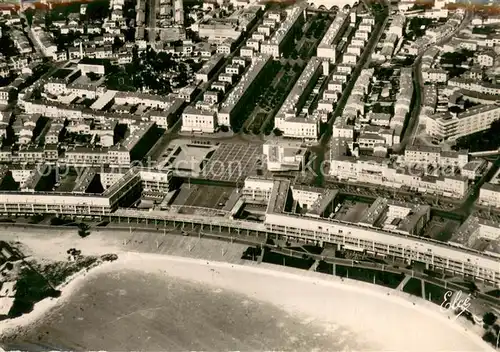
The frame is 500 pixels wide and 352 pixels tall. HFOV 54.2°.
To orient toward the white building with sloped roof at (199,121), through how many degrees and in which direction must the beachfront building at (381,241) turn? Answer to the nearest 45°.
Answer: approximately 135° to its right

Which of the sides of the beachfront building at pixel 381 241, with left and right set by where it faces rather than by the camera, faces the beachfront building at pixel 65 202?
right

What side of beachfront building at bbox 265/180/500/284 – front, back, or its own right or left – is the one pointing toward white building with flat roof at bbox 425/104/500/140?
back

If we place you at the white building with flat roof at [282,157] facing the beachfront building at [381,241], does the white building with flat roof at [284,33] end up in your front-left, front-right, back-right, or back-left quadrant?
back-left

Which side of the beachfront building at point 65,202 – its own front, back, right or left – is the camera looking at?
front

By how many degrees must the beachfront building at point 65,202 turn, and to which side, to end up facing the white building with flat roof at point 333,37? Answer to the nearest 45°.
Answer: approximately 135° to its left

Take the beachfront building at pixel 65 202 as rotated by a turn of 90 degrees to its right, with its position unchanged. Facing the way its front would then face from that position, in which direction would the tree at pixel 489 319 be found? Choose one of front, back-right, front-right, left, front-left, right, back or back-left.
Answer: back-left

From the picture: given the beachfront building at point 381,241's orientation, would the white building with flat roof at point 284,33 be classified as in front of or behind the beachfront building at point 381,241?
behind

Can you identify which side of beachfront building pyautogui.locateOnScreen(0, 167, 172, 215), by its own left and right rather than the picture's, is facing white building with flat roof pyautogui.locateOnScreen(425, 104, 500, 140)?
left

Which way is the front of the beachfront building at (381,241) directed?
toward the camera

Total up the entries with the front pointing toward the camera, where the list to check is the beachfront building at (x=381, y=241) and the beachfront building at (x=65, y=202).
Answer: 2

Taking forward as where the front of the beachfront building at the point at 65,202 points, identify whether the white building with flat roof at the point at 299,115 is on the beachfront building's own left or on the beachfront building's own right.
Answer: on the beachfront building's own left
